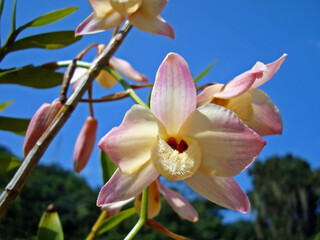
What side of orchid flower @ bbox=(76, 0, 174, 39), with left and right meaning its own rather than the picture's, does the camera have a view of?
front

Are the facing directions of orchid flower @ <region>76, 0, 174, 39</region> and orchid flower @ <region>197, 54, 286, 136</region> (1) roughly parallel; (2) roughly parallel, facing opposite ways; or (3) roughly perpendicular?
roughly perpendicular

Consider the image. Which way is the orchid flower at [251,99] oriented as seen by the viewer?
to the viewer's right

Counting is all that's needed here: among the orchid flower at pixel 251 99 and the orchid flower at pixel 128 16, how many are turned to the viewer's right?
1
